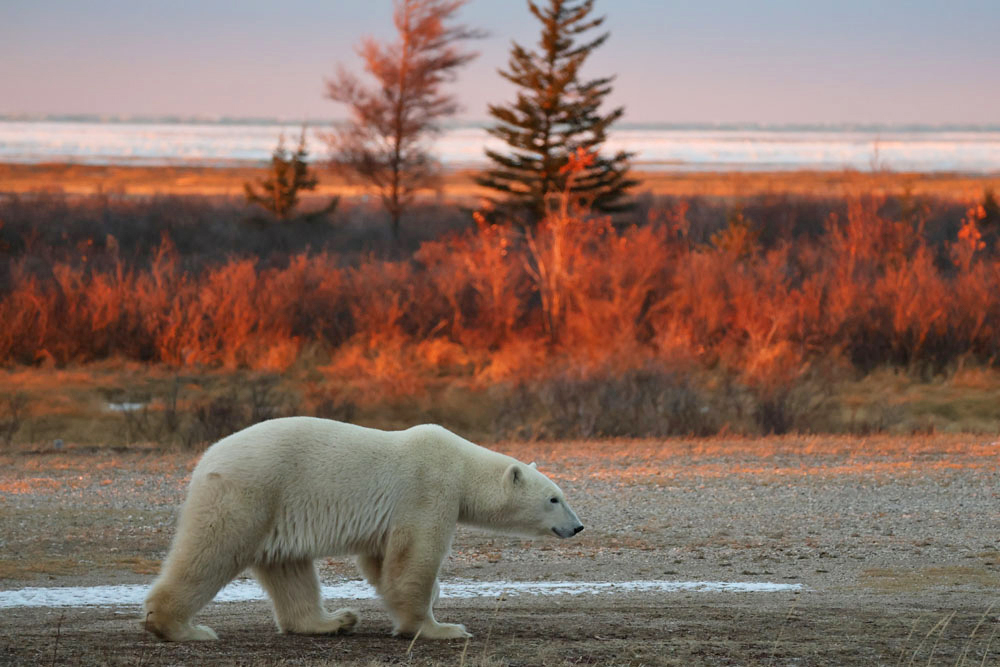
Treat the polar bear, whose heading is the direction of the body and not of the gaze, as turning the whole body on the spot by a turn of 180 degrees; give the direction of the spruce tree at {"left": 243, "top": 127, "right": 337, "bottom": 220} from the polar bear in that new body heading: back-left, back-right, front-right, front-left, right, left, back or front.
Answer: right

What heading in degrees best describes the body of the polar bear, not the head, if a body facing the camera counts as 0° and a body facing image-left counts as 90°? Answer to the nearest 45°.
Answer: approximately 270°
